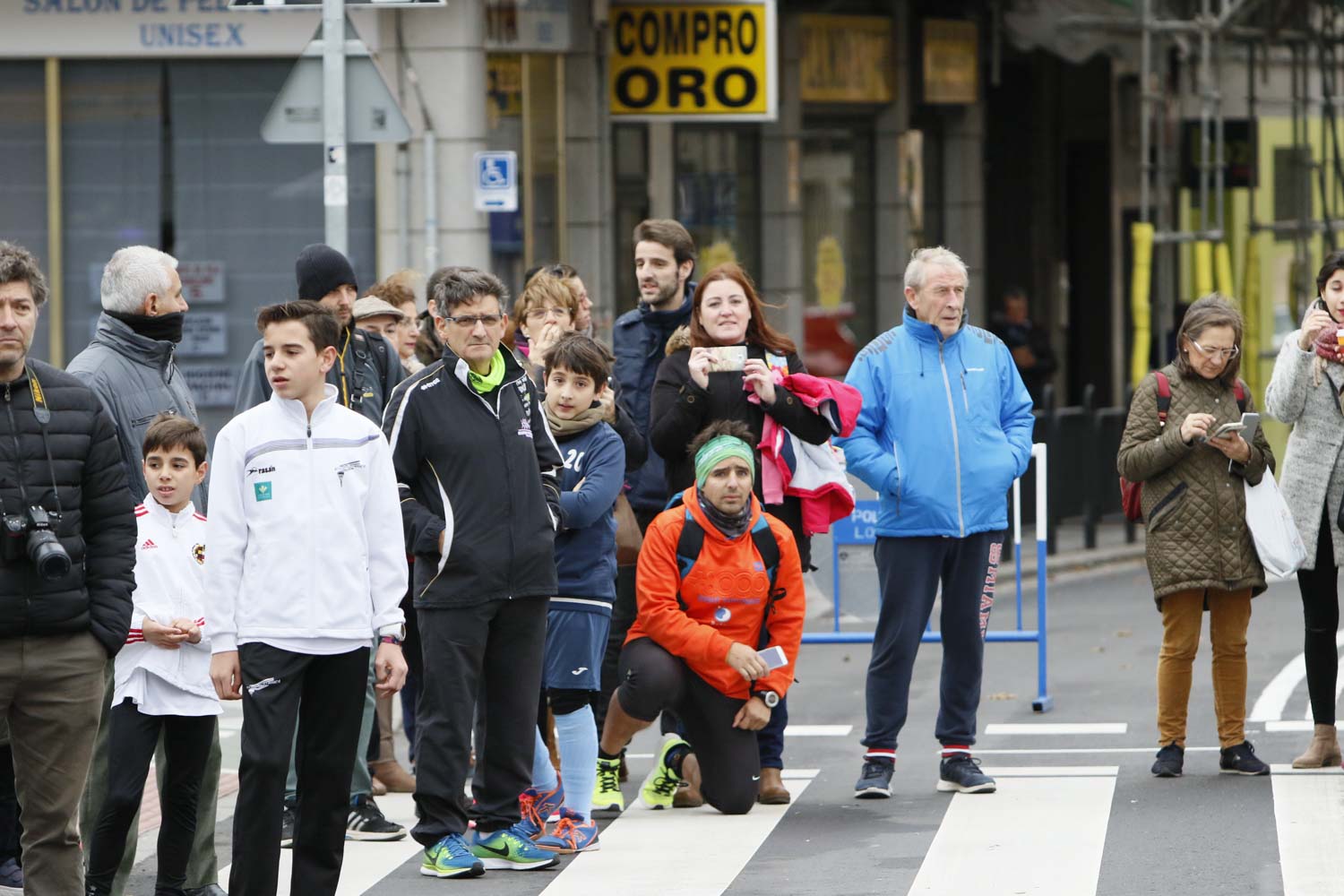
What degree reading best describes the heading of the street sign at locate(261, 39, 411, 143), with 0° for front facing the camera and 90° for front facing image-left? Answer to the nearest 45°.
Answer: approximately 180°

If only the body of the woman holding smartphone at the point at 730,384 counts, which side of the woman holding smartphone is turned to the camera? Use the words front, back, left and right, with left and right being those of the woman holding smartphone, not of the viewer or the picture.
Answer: front

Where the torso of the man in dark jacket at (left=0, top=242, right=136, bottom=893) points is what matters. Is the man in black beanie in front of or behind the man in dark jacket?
behind

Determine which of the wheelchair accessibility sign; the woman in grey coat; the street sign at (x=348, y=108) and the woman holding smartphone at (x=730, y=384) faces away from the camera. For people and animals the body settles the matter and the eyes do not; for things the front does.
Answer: the street sign

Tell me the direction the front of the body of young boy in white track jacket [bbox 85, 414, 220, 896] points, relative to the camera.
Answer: toward the camera

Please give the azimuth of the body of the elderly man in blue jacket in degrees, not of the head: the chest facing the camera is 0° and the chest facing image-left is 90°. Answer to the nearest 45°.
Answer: approximately 0°

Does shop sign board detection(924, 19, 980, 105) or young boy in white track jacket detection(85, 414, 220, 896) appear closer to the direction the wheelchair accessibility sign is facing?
the young boy in white track jacket

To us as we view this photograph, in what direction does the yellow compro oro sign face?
facing the viewer

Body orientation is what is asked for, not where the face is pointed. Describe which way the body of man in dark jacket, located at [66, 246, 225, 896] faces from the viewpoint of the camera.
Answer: to the viewer's right
